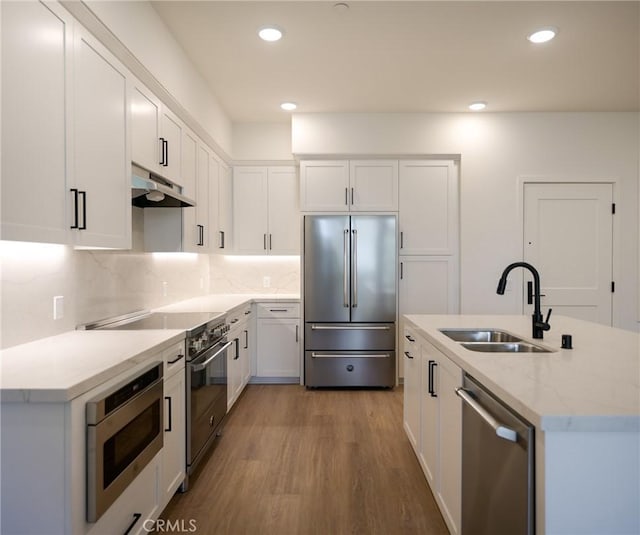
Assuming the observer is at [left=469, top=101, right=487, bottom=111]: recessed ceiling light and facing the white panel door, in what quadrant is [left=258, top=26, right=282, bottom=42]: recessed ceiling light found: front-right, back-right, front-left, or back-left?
back-right

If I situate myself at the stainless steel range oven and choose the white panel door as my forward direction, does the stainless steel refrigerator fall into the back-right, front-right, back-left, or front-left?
front-left

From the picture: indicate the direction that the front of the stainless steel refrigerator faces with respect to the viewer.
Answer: facing the viewer

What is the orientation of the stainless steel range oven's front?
to the viewer's right

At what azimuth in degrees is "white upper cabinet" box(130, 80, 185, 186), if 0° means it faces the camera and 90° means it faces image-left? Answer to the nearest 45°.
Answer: approximately 315°

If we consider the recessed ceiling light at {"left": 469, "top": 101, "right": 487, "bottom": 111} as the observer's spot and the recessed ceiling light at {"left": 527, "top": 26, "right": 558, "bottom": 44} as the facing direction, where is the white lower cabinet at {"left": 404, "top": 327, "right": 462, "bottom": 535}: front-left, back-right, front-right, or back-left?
front-right

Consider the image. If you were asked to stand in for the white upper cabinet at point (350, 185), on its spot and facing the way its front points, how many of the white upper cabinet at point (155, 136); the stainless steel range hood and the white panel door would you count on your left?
1

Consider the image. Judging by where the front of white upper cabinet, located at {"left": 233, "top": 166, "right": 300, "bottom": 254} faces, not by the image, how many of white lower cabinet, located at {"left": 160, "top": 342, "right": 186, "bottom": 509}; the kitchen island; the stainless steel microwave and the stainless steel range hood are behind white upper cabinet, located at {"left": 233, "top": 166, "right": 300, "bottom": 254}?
0

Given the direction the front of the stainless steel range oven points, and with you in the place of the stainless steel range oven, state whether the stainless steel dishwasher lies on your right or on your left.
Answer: on your right

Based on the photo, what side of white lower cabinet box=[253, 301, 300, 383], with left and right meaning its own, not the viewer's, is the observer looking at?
front

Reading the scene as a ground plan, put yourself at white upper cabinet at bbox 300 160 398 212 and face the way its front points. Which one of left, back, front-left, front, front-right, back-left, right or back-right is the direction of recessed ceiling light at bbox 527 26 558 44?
front-left

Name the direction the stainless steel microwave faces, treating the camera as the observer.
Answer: facing the viewer and to the right of the viewer

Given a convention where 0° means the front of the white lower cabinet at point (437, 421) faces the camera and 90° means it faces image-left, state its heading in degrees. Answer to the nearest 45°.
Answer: approximately 90°

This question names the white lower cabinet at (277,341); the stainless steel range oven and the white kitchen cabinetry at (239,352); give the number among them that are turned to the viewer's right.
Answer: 2

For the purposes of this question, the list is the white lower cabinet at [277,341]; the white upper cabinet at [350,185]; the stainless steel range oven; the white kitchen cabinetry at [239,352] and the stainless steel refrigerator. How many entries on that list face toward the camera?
3
